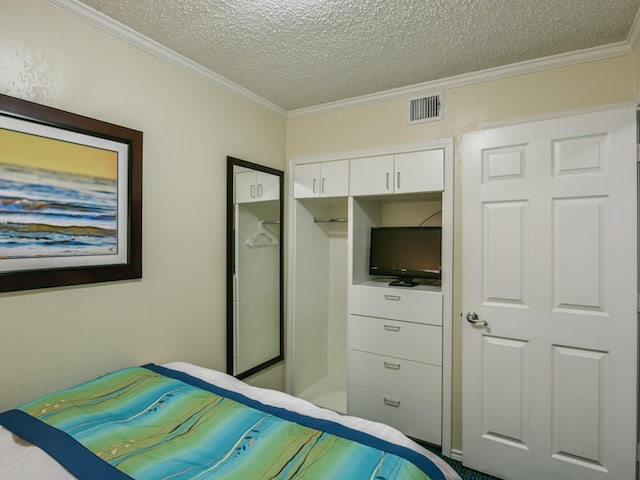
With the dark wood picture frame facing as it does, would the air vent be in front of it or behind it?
in front

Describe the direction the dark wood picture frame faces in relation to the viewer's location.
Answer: facing the viewer and to the right of the viewer

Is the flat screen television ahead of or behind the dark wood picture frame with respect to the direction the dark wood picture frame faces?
ahead

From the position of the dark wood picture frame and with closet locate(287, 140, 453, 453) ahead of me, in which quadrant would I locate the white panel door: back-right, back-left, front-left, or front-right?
front-right

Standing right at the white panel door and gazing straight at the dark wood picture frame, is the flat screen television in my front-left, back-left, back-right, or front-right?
front-right

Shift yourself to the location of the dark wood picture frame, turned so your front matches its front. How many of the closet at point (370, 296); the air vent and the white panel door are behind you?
0

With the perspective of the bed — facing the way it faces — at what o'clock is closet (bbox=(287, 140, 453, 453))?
The closet is roughly at 12 o'clock from the bed.

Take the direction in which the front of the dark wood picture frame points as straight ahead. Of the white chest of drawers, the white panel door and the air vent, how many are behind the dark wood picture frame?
0

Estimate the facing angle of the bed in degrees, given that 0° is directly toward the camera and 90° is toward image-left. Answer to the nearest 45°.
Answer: approximately 225°

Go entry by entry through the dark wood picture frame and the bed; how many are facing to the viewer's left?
0
